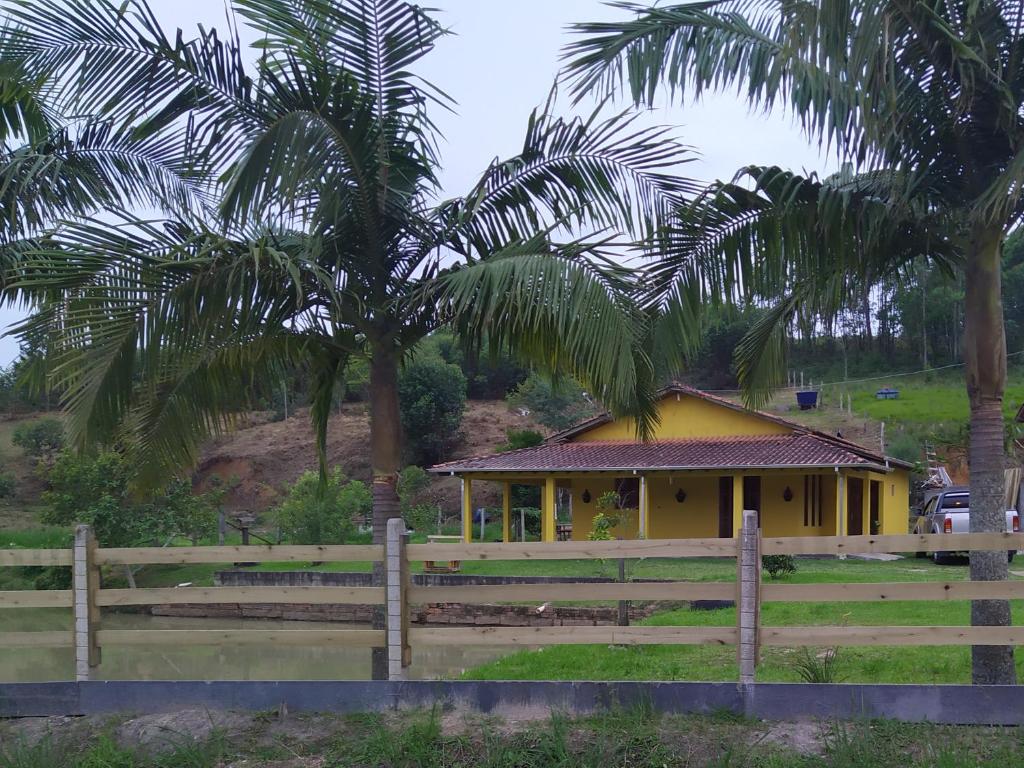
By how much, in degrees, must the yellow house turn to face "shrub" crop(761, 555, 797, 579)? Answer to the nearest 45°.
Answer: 0° — it already faces it

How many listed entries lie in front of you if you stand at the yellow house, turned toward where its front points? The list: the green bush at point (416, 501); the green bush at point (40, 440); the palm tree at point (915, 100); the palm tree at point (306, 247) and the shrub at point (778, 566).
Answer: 3

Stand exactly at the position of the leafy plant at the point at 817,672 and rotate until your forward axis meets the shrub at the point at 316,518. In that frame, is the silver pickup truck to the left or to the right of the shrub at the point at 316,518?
right

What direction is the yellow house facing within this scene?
toward the camera

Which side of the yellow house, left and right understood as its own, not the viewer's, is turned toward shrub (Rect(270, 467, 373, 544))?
right

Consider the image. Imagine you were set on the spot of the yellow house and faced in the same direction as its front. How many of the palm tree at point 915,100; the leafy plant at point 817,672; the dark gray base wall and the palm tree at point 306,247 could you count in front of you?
4

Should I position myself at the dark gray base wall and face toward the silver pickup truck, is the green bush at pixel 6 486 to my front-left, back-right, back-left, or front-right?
front-left

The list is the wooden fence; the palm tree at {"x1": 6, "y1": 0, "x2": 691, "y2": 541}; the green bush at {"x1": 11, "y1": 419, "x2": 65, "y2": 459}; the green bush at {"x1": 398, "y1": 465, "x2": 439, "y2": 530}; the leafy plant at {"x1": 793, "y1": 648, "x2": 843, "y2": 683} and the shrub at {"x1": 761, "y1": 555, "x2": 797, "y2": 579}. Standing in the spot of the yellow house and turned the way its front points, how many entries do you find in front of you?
4

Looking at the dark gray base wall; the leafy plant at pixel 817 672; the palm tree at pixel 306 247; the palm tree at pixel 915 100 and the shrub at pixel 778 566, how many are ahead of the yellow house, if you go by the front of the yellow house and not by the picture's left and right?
5

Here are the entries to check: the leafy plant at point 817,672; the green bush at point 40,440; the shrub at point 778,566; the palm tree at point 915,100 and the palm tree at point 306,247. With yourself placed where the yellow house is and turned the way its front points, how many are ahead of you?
4

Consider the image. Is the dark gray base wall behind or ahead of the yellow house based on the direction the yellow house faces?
ahead

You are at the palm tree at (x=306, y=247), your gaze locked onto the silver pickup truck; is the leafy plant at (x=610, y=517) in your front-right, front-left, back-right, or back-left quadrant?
front-left

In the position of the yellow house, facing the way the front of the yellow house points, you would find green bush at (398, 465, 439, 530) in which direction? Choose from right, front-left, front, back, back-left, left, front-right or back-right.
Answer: back-right

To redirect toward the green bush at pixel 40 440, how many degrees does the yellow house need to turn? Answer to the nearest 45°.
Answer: approximately 135° to its right

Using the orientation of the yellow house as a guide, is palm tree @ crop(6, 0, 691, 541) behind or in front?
in front

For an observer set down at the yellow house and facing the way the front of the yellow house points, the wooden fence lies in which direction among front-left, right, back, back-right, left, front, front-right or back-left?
front

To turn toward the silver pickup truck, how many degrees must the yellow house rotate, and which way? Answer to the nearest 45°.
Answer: approximately 45° to its left

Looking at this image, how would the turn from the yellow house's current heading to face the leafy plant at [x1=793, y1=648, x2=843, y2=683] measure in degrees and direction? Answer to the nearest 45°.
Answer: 0° — it already faces it
